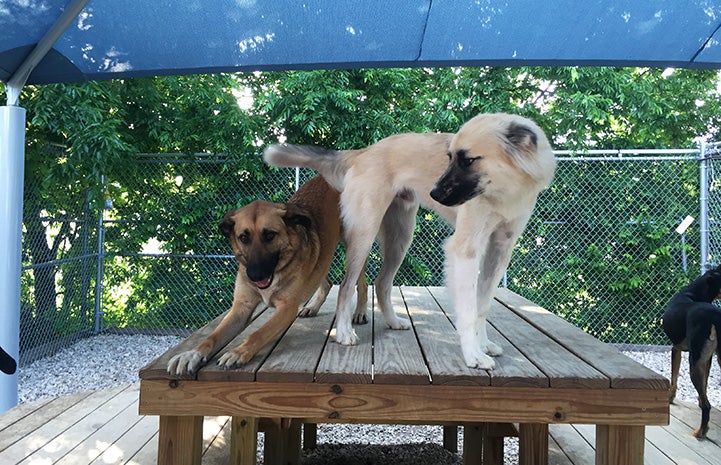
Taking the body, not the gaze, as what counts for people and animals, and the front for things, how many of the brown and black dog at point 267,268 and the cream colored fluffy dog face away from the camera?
0

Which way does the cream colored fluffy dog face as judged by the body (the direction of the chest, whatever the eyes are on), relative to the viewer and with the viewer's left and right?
facing the viewer and to the right of the viewer

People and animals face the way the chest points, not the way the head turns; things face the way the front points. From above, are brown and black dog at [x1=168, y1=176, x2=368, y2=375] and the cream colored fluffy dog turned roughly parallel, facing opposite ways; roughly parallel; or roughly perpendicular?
roughly perpendicular

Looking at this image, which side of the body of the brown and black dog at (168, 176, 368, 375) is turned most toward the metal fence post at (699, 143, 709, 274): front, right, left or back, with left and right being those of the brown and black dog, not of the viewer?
back

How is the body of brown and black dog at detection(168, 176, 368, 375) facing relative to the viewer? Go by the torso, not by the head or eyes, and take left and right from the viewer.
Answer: facing the viewer and to the left of the viewer

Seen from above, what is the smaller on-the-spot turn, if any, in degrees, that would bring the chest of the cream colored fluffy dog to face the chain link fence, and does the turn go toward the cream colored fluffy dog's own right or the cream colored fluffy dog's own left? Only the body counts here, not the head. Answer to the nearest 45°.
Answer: approximately 135° to the cream colored fluffy dog's own left

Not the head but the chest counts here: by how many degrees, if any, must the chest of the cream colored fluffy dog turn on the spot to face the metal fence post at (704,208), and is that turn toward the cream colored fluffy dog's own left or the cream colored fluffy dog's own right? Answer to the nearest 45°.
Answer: approximately 90° to the cream colored fluffy dog's own left

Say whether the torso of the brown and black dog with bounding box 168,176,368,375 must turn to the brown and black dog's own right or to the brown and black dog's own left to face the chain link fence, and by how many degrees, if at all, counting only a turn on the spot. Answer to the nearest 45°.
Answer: approximately 180°

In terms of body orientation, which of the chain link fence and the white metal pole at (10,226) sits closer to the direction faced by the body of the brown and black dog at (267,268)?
the white metal pole

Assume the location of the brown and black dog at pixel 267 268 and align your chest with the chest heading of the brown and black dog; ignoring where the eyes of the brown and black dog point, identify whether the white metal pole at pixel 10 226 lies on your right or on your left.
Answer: on your right
